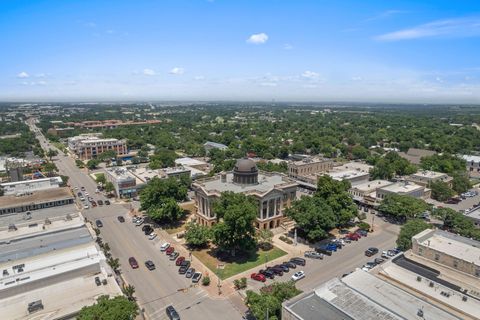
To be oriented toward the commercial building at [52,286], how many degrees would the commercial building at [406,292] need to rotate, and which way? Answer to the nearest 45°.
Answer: approximately 45° to its left

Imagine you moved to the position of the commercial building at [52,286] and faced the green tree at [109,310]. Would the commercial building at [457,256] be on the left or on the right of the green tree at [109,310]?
left

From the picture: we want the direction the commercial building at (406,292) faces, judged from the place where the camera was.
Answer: facing away from the viewer and to the left of the viewer

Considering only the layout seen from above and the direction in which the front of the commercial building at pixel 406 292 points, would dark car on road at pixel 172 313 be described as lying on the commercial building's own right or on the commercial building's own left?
on the commercial building's own left

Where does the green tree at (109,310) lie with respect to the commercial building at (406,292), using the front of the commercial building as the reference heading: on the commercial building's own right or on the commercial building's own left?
on the commercial building's own left
